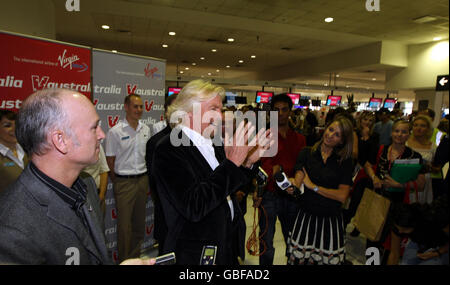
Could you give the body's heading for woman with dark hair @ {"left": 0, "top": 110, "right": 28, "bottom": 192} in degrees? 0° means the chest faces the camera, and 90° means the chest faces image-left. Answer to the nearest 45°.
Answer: approximately 315°

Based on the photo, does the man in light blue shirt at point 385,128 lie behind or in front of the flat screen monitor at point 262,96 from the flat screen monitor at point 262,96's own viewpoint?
in front

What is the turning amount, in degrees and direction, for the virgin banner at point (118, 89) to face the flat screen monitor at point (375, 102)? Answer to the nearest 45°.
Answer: approximately 90° to its left

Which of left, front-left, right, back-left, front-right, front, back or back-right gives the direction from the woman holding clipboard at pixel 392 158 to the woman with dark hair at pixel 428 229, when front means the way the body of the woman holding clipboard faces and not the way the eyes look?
front-left

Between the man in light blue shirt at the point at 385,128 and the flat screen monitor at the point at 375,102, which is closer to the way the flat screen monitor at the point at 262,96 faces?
the man in light blue shirt

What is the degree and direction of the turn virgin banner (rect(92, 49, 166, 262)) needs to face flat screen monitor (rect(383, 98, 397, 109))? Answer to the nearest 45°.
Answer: approximately 90° to its left

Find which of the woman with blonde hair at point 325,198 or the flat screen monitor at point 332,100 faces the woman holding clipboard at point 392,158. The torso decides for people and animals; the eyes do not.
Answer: the flat screen monitor

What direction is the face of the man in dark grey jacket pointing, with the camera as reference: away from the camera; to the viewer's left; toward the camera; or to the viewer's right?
to the viewer's right

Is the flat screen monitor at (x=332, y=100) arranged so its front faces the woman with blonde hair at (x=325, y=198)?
yes

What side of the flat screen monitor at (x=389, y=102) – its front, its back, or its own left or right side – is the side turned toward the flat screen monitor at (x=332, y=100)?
right

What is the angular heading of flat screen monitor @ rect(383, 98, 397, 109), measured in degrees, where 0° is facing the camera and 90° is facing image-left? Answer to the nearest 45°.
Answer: approximately 0°
